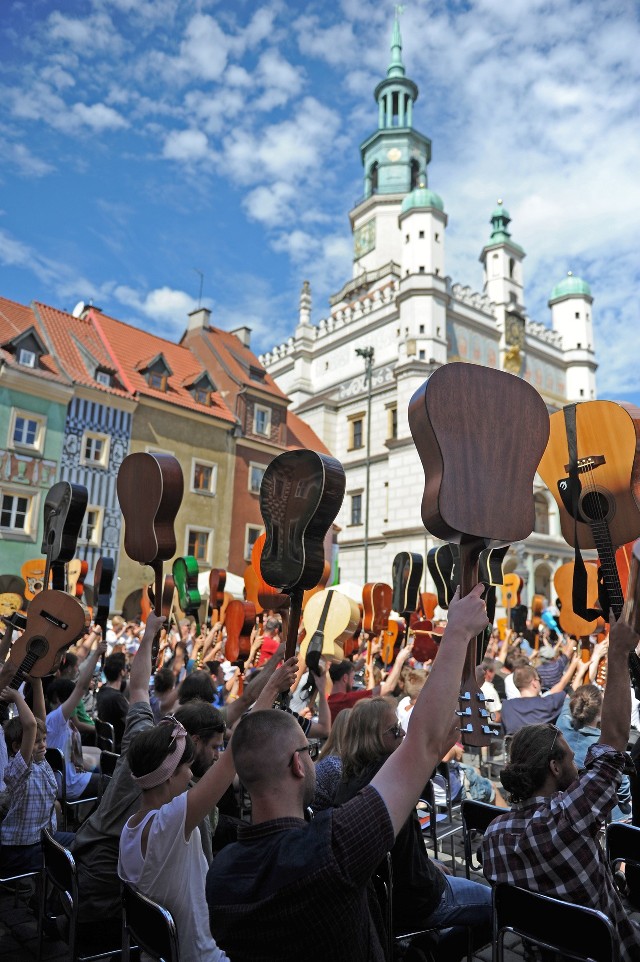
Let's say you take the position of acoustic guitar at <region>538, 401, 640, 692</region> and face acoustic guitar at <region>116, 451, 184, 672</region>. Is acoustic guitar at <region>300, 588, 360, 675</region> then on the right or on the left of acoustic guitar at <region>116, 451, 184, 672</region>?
right

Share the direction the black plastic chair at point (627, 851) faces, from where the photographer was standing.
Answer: facing away from the viewer and to the right of the viewer

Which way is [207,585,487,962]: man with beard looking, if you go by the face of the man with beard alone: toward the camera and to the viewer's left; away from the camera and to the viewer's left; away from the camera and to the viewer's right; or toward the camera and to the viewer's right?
away from the camera and to the viewer's right

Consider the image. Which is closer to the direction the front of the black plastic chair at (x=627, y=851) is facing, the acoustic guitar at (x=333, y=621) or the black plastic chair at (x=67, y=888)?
the acoustic guitar

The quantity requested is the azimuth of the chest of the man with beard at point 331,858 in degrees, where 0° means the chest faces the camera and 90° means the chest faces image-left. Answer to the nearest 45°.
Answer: approximately 225°

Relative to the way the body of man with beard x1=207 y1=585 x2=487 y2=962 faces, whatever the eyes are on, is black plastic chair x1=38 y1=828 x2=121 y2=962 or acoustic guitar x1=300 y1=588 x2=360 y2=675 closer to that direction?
the acoustic guitar

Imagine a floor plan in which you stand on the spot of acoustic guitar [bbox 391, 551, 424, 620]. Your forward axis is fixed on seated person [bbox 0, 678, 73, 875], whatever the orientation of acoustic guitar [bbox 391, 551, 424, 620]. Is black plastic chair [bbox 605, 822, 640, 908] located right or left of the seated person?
left
